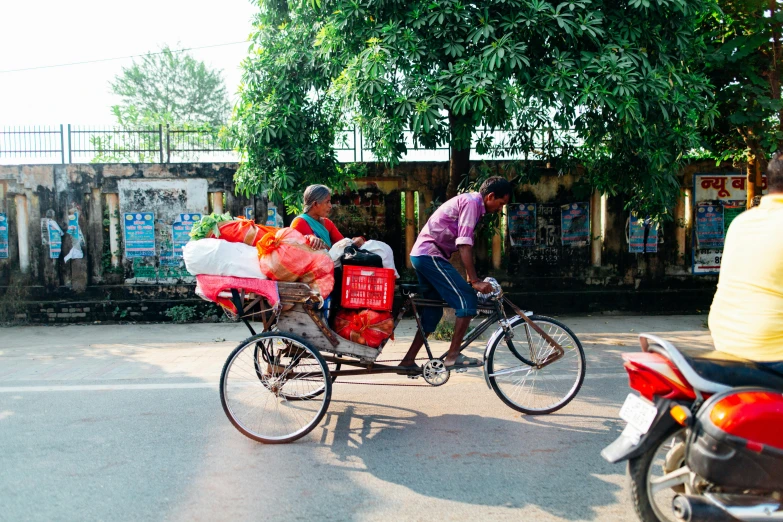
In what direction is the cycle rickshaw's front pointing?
to the viewer's right

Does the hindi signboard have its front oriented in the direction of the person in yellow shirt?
yes

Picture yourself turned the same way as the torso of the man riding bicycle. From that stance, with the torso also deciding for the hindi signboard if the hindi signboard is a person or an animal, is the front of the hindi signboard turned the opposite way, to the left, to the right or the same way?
to the right

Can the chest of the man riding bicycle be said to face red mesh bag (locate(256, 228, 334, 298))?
no

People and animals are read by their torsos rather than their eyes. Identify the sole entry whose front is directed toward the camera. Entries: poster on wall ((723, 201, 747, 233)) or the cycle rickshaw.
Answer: the poster on wall

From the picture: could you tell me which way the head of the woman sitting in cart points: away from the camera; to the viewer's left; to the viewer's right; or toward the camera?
to the viewer's right

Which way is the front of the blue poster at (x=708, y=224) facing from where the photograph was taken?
facing the viewer

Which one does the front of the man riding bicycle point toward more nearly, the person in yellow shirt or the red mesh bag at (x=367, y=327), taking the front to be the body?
the person in yellow shirt

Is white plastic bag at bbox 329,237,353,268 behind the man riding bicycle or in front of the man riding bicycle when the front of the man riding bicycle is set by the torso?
behind

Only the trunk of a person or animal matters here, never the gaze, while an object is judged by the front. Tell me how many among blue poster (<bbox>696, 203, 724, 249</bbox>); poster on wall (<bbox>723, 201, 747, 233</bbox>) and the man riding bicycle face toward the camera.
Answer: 2

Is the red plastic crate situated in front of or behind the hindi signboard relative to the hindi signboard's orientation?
in front

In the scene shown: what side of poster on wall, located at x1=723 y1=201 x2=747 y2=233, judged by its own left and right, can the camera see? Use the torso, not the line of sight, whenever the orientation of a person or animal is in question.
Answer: front

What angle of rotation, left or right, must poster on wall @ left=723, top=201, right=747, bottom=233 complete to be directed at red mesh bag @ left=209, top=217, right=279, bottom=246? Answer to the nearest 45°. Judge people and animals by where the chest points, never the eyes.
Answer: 0° — it already faces it

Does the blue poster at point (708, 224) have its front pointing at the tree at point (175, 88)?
no

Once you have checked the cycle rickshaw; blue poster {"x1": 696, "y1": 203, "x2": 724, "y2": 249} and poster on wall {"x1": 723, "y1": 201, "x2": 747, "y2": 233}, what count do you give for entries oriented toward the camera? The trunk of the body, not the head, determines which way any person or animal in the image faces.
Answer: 2

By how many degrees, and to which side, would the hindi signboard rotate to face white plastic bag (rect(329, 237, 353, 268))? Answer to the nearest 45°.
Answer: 0° — it already faces it
